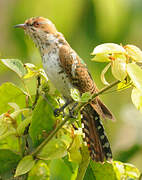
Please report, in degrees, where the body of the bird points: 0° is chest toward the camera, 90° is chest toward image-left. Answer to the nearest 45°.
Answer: approximately 90°
